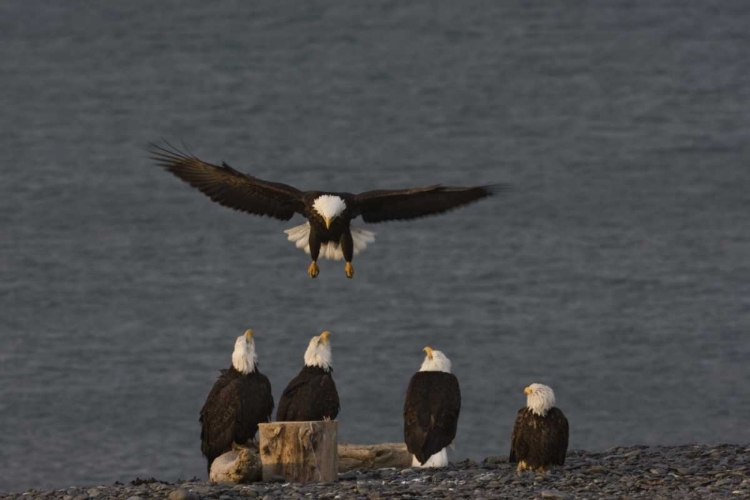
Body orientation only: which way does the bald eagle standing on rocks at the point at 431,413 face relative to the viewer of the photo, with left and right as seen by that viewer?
facing away from the viewer

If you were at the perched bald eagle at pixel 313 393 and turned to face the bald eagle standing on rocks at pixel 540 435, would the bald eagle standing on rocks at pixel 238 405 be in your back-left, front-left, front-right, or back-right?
back-right

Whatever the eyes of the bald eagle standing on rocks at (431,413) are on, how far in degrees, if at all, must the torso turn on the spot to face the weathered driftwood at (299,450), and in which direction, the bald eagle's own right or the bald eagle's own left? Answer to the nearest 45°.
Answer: approximately 135° to the bald eagle's own left

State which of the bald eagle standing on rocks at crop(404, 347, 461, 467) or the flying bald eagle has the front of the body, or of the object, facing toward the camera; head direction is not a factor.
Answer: the flying bald eagle

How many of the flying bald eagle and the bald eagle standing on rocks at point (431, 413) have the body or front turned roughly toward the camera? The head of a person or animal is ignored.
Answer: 1

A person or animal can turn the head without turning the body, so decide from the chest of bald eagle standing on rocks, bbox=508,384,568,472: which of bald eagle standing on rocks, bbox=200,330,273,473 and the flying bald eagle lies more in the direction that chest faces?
the bald eagle standing on rocks

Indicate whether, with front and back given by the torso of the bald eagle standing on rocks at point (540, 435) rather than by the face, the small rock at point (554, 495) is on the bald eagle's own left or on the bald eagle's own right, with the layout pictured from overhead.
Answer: on the bald eagle's own left

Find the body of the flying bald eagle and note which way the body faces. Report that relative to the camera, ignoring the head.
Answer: toward the camera
